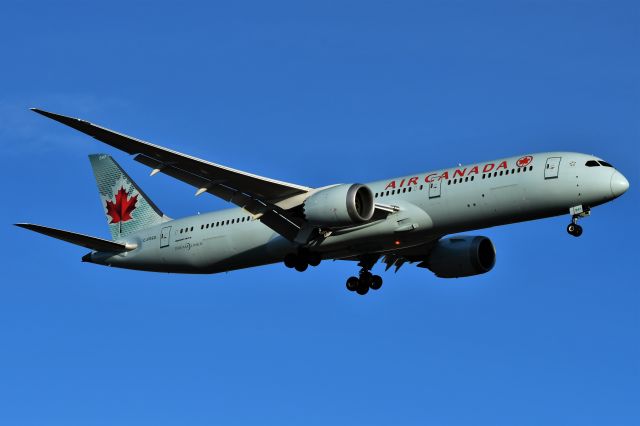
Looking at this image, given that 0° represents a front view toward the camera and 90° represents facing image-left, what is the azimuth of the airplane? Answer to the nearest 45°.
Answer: approximately 315°
